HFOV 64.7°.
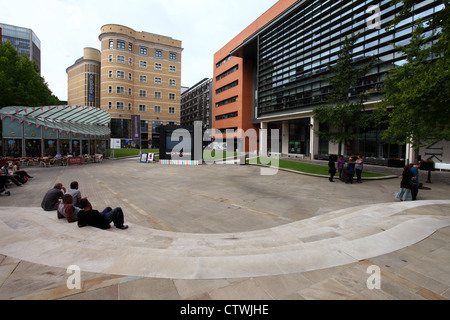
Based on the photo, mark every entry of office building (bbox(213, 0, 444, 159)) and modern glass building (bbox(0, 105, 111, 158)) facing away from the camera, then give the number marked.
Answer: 0

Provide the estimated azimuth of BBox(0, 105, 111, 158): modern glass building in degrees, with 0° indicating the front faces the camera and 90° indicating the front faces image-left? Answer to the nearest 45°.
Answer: approximately 315°

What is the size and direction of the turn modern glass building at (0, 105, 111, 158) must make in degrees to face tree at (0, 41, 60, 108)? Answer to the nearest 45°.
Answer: approximately 180°

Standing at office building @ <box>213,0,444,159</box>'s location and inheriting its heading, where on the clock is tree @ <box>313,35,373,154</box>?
The tree is roughly at 10 o'clock from the office building.

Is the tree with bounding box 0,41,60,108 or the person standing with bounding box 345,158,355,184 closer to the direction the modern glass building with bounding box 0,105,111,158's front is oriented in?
the person standing

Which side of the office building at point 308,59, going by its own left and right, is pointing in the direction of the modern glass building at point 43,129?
front

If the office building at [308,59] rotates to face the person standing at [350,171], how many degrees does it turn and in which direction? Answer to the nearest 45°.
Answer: approximately 45° to its left

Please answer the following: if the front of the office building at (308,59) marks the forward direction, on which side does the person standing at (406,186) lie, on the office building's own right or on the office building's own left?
on the office building's own left

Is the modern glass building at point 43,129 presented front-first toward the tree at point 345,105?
no

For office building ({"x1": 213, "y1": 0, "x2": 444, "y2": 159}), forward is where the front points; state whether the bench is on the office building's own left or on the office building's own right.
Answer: on the office building's own left

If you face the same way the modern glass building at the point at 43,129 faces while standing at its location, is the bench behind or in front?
in front

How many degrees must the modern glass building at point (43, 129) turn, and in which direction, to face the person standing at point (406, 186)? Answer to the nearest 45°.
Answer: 0° — it already faces them
